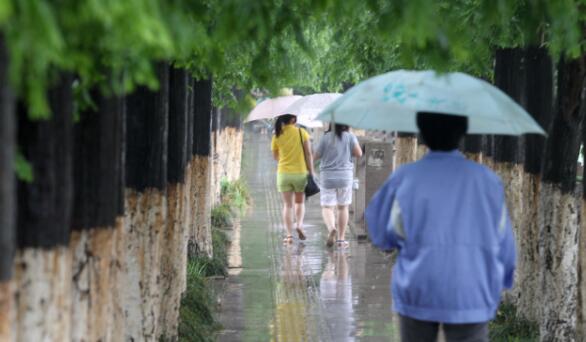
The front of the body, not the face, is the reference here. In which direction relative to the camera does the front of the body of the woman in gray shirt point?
away from the camera

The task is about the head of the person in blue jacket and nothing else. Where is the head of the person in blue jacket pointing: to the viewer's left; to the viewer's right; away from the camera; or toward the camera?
away from the camera

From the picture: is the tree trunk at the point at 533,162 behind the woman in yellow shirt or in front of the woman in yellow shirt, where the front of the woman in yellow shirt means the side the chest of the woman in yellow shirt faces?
behind

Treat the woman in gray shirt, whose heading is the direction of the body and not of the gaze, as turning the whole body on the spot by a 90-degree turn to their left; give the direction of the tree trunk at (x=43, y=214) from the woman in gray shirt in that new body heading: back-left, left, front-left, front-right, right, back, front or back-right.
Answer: left

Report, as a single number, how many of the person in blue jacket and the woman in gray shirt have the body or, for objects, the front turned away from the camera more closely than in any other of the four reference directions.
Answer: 2

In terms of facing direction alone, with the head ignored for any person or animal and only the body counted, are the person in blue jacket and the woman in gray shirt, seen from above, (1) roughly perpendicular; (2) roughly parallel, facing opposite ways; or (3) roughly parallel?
roughly parallel

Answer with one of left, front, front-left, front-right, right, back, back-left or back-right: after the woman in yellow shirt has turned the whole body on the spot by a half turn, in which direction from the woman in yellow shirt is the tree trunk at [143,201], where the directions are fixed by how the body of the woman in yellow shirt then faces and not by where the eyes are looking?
front

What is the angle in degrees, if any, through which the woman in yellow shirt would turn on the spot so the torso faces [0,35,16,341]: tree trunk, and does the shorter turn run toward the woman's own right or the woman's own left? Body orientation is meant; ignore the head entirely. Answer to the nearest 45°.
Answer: approximately 180°

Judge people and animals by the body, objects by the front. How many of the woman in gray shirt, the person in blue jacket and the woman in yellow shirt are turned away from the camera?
3

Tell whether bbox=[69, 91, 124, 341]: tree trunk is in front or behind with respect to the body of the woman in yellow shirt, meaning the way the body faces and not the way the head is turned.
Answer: behind

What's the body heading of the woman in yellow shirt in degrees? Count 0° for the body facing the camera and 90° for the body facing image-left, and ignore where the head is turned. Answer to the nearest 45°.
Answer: approximately 180°

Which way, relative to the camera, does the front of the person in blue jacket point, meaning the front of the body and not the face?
away from the camera

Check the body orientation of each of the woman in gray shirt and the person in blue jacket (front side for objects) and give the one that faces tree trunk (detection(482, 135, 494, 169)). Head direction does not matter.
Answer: the person in blue jacket
